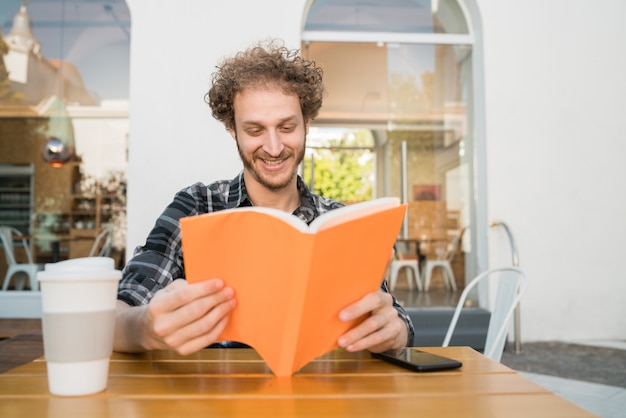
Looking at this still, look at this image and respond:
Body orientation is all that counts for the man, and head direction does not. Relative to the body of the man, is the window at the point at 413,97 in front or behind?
behind

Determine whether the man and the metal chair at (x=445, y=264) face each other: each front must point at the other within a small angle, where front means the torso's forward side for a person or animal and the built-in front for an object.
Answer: no

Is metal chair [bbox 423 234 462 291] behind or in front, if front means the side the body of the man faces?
behind

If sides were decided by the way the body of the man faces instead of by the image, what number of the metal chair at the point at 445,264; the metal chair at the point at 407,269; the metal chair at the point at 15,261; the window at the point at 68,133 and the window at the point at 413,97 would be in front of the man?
0

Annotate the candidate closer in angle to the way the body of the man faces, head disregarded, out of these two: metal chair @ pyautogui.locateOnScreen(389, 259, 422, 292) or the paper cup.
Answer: the paper cup

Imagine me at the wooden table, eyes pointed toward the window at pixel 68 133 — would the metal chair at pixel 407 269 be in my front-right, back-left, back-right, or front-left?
front-right

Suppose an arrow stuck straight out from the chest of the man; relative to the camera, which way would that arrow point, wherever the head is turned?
toward the camera

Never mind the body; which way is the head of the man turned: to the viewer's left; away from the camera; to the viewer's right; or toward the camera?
toward the camera

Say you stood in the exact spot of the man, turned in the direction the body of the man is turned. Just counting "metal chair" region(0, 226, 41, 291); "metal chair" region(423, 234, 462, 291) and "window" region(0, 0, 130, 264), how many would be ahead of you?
0

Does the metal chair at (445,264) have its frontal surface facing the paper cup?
no

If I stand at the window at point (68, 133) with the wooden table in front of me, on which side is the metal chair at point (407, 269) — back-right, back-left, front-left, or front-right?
front-left
